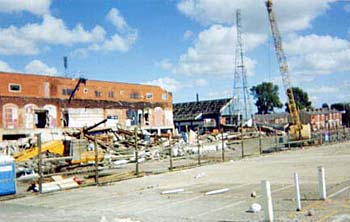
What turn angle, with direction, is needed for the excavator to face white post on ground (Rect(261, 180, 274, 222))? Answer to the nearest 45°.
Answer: approximately 90° to its left

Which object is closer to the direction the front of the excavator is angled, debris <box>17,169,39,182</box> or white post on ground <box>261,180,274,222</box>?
the debris

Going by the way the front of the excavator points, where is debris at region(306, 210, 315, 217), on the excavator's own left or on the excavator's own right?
on the excavator's own left

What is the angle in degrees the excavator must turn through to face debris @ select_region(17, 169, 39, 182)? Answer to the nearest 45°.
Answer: approximately 45° to its left

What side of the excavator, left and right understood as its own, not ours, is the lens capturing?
left
